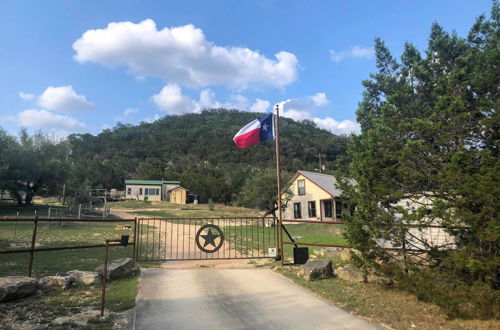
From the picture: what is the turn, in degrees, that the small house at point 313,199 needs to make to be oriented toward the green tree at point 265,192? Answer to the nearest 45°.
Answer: approximately 90° to its right

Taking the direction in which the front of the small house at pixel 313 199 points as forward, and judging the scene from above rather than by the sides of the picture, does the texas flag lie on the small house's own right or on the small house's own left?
on the small house's own right

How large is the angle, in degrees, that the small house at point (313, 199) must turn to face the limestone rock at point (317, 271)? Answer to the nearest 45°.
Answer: approximately 45° to its right

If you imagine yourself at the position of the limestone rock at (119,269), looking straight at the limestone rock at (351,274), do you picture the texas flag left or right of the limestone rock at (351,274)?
left

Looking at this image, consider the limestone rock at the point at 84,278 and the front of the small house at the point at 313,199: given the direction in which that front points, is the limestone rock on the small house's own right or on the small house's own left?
on the small house's own right
